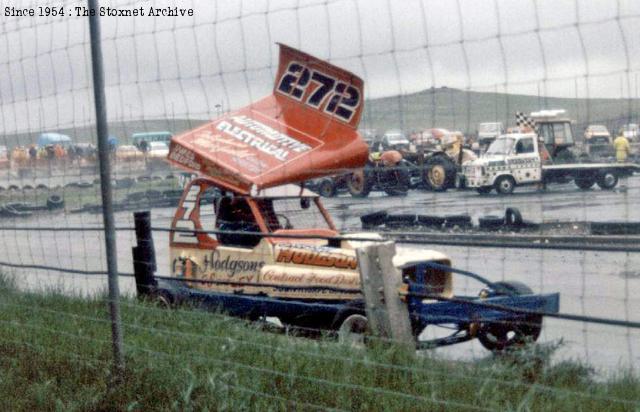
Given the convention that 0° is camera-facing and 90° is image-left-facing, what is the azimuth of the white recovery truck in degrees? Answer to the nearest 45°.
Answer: approximately 45°

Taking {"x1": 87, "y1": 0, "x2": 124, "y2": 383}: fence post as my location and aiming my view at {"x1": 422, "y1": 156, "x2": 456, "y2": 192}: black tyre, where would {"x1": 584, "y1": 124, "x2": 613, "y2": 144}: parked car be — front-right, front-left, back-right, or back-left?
front-right

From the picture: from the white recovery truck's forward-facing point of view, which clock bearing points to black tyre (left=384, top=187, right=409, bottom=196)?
The black tyre is roughly at 12 o'clock from the white recovery truck.

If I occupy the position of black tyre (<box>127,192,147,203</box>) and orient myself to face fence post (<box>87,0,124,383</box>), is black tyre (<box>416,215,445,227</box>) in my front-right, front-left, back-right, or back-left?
front-left

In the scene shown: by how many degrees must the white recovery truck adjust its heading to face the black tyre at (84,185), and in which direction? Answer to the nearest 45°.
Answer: approximately 45° to its right

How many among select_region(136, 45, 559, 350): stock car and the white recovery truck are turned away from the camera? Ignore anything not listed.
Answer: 0

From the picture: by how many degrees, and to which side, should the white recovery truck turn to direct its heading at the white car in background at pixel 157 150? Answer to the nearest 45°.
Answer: approximately 45° to its right

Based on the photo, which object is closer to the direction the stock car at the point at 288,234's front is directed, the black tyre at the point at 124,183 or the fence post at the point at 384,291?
the fence post

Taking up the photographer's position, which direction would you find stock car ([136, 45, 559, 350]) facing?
facing the viewer and to the right of the viewer

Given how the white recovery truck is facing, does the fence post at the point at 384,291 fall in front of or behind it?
in front
